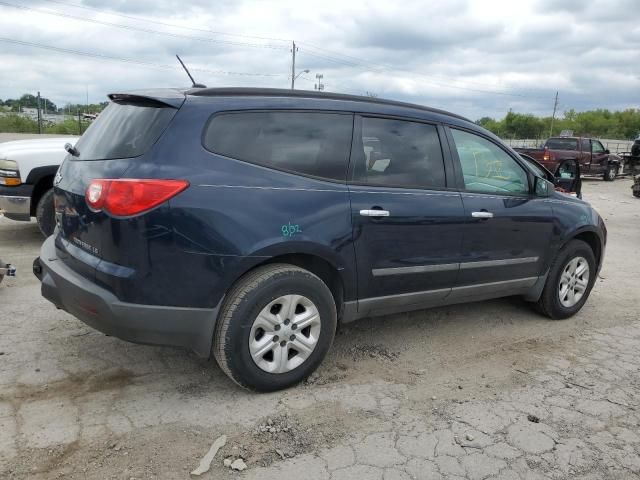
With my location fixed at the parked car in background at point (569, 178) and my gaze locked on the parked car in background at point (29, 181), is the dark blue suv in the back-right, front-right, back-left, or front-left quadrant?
front-left

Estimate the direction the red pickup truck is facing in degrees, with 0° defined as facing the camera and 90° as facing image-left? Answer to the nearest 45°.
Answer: approximately 225°

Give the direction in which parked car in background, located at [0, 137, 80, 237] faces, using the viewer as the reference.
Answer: facing the viewer and to the left of the viewer

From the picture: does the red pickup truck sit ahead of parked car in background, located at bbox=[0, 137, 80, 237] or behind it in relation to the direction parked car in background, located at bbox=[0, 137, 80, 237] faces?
behind

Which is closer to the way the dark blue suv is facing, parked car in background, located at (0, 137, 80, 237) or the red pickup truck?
the red pickup truck

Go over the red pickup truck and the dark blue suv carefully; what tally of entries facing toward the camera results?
0

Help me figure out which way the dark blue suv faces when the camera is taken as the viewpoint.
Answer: facing away from the viewer and to the right of the viewer

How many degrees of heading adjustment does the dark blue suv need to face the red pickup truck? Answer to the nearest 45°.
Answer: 0° — it already faces it

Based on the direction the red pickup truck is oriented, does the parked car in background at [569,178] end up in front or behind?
behind

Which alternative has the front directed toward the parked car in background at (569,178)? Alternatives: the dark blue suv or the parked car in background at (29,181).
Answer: the dark blue suv
